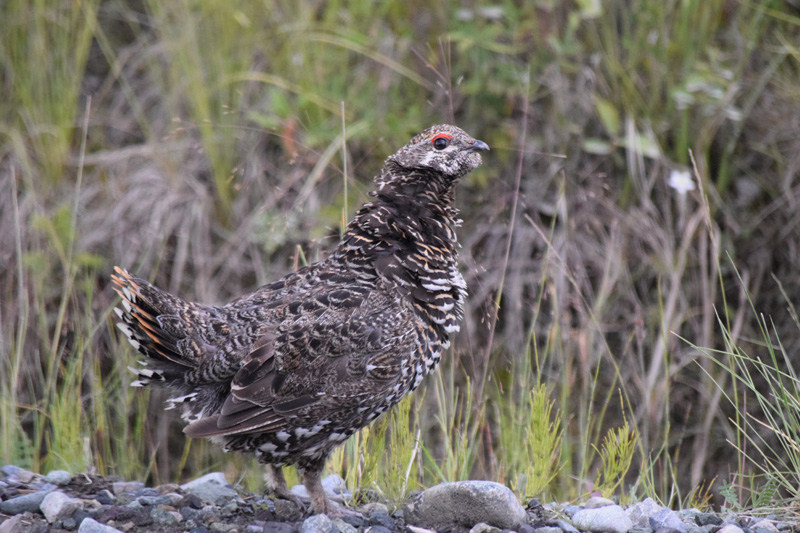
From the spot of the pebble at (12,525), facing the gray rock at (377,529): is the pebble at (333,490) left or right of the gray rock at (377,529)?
left

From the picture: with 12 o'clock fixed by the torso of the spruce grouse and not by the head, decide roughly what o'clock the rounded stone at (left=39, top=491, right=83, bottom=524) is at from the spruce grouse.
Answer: The rounded stone is roughly at 5 o'clock from the spruce grouse.

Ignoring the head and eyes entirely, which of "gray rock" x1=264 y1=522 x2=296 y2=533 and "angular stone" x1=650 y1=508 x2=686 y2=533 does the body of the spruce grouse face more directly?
the angular stone

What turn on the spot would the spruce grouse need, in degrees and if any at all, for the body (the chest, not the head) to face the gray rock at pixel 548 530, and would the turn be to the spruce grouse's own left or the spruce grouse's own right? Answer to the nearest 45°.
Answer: approximately 45° to the spruce grouse's own right

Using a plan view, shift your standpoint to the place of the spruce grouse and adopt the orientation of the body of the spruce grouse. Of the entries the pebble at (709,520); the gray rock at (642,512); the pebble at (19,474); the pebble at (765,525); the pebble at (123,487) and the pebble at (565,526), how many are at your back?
2

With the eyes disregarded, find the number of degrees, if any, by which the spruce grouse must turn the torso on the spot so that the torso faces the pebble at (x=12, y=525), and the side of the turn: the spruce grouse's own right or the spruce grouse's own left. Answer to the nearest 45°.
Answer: approximately 135° to the spruce grouse's own right

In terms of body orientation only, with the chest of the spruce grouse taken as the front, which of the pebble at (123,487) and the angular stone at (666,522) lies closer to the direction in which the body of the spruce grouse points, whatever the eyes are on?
the angular stone

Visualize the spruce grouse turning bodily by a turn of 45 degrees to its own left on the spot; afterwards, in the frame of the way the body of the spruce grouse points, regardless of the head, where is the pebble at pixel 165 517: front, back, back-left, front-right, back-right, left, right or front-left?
back

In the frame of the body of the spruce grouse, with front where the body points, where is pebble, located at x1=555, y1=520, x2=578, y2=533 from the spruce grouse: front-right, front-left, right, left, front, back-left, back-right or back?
front-right

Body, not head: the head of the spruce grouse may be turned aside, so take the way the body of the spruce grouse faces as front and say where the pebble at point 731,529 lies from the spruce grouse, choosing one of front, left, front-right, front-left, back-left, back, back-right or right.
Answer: front-right

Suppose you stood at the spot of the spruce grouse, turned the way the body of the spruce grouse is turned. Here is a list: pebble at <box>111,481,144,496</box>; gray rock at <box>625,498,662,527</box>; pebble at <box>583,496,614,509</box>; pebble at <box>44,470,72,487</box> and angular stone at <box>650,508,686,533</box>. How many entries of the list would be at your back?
2

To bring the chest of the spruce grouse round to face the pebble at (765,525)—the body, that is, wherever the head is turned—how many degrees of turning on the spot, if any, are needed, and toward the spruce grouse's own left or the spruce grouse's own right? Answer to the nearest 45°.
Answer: approximately 45° to the spruce grouse's own right

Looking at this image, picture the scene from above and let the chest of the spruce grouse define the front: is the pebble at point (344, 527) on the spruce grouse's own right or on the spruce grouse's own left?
on the spruce grouse's own right

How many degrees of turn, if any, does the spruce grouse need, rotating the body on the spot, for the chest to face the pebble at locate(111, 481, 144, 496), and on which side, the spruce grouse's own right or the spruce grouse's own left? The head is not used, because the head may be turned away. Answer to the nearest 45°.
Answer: approximately 180°

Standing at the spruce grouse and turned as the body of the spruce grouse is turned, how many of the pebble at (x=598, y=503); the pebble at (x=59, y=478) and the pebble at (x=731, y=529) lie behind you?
1

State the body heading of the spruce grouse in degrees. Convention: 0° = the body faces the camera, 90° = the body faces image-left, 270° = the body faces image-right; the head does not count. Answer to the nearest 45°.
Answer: approximately 270°
